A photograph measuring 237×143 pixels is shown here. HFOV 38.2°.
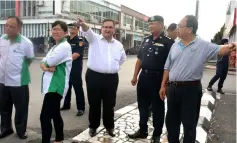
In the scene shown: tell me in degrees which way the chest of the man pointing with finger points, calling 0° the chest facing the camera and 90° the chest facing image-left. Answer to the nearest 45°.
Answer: approximately 45°

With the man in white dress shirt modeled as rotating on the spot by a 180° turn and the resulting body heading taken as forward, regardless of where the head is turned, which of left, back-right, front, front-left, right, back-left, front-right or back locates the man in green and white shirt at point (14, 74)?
left

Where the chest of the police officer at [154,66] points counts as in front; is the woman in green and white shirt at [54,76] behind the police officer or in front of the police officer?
in front

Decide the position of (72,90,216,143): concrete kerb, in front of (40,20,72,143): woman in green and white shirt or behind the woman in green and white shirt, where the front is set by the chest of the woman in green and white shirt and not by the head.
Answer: behind

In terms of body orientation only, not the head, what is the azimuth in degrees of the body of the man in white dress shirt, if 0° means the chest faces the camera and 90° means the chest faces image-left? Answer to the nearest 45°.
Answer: approximately 0°
